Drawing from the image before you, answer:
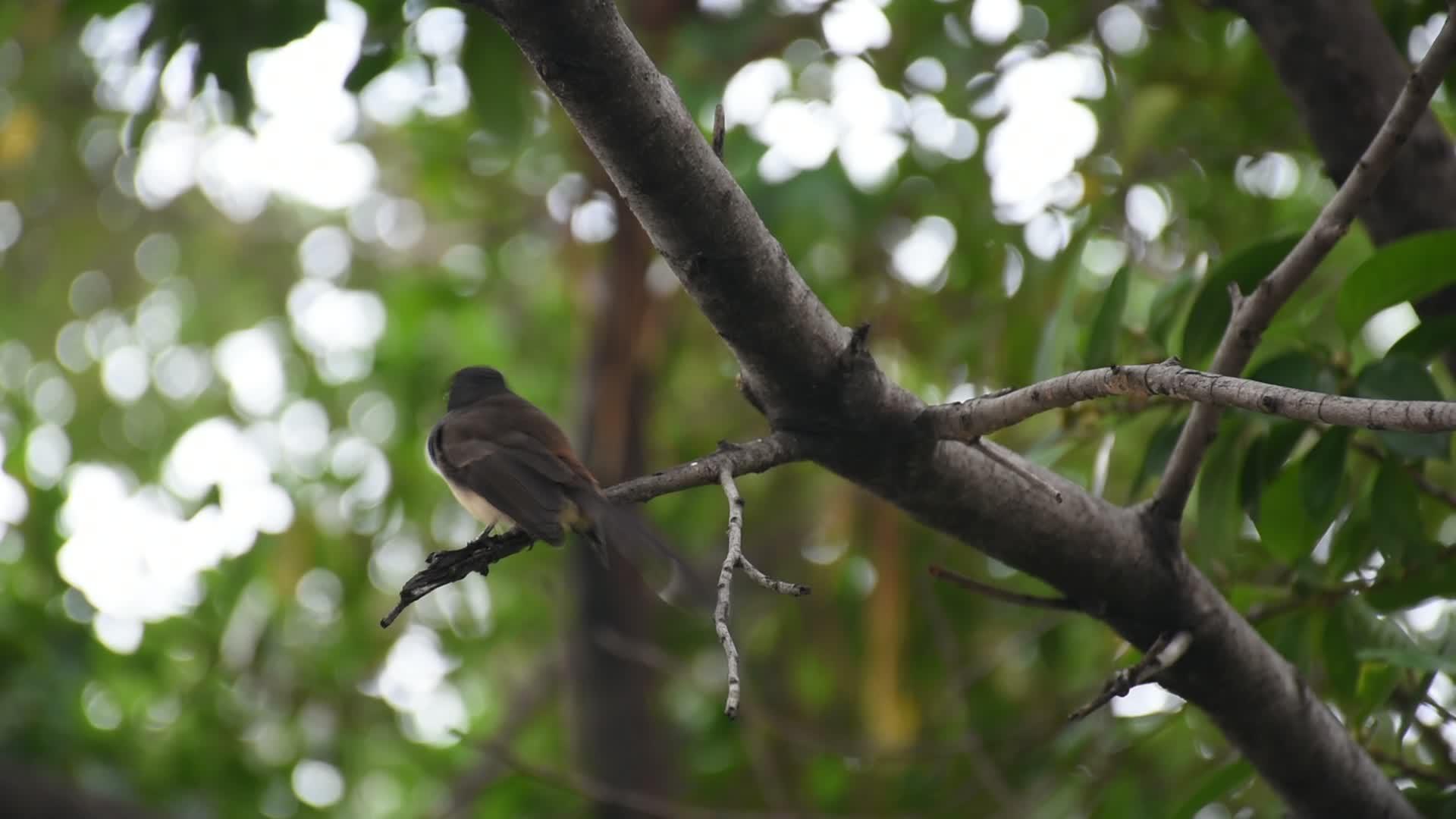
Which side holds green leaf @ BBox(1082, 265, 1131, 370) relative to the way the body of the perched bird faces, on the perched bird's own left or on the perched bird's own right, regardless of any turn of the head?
on the perched bird's own right

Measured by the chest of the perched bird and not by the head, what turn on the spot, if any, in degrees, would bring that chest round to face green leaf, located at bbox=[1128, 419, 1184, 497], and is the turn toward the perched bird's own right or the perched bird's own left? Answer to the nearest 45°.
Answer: approximately 135° to the perched bird's own right

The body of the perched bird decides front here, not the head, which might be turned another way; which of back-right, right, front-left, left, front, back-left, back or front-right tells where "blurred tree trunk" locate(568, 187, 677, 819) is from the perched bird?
front-right

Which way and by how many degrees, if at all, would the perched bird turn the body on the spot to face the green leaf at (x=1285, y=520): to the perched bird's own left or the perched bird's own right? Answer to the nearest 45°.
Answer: approximately 135° to the perched bird's own right

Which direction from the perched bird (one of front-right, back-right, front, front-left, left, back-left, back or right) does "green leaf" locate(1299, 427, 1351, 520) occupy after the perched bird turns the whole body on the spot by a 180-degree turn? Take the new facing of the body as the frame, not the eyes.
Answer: front-left

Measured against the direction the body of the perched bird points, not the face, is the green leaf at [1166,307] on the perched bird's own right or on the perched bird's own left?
on the perched bird's own right

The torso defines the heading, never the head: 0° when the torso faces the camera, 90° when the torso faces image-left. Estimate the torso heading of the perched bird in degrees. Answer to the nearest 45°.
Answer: approximately 135°

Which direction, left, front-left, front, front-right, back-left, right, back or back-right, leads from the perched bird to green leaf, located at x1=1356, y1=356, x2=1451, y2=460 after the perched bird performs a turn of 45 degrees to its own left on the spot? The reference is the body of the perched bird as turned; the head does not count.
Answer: back

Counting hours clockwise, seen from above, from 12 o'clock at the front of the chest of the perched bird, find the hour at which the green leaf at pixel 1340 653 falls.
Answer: The green leaf is roughly at 4 o'clock from the perched bird.

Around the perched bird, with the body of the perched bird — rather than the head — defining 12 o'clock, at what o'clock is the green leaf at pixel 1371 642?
The green leaf is roughly at 4 o'clock from the perched bird.
